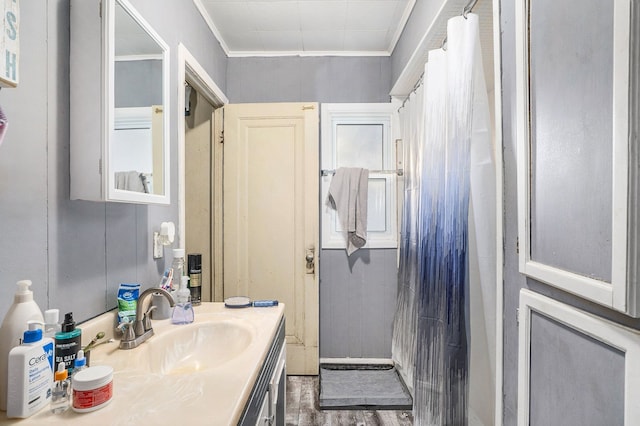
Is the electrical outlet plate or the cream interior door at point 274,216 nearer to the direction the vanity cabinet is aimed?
the cream interior door

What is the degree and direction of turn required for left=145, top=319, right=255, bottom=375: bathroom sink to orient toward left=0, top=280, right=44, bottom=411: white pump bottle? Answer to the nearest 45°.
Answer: approximately 135° to its right

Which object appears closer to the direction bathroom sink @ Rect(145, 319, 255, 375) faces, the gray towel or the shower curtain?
the shower curtain

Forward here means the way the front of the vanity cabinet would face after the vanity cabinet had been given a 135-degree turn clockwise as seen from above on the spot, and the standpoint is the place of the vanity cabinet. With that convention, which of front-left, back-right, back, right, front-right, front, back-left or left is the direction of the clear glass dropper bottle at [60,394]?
front

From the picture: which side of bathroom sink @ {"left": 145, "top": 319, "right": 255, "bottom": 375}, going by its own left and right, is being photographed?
right

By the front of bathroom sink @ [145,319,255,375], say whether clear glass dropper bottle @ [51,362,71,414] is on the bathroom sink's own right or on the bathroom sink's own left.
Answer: on the bathroom sink's own right

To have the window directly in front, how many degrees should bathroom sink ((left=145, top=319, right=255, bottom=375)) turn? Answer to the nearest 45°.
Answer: approximately 45° to its left

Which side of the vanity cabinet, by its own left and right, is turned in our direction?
right

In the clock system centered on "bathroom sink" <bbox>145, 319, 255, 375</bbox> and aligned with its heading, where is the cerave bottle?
The cerave bottle is roughly at 4 o'clock from the bathroom sink.
